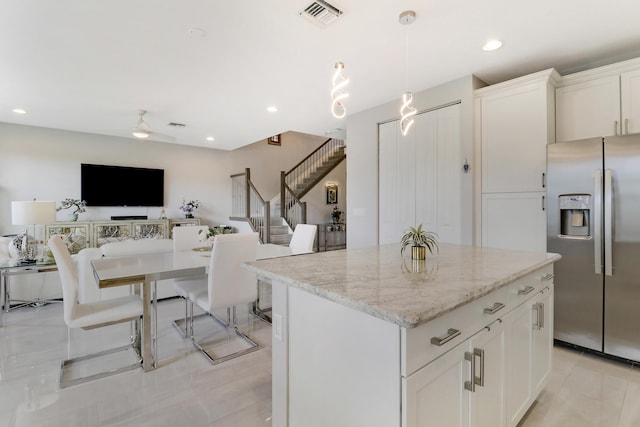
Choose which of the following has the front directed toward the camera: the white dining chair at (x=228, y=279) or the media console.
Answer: the media console

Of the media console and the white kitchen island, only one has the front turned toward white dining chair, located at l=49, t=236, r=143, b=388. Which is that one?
the media console

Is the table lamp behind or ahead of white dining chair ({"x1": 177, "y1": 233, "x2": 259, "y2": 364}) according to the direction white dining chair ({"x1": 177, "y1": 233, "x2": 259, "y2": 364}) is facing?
ahead

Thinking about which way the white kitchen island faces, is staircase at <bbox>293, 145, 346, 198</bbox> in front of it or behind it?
behind

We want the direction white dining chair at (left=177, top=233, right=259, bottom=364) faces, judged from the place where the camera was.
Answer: facing away from the viewer and to the left of the viewer

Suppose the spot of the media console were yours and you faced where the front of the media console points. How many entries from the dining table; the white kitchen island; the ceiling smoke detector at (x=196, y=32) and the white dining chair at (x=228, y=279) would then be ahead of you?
4

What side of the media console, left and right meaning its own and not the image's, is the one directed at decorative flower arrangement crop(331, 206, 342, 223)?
left

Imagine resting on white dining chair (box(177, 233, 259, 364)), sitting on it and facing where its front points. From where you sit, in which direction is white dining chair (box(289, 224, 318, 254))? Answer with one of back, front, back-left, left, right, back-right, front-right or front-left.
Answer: right

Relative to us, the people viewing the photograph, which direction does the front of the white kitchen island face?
facing the viewer and to the right of the viewer

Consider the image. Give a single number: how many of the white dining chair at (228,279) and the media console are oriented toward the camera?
1

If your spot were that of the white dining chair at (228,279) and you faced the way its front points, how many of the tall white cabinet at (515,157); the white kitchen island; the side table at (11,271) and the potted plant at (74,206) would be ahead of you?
2

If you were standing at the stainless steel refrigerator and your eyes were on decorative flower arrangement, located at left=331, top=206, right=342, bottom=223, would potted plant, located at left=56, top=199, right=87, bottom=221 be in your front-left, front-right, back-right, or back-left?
front-left

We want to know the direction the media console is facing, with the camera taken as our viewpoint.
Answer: facing the viewer

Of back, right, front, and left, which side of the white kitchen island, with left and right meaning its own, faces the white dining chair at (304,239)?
back

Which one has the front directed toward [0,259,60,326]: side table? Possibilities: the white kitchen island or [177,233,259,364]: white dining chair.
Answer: the white dining chair

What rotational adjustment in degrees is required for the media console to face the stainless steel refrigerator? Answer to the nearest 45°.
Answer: approximately 45° to its left
